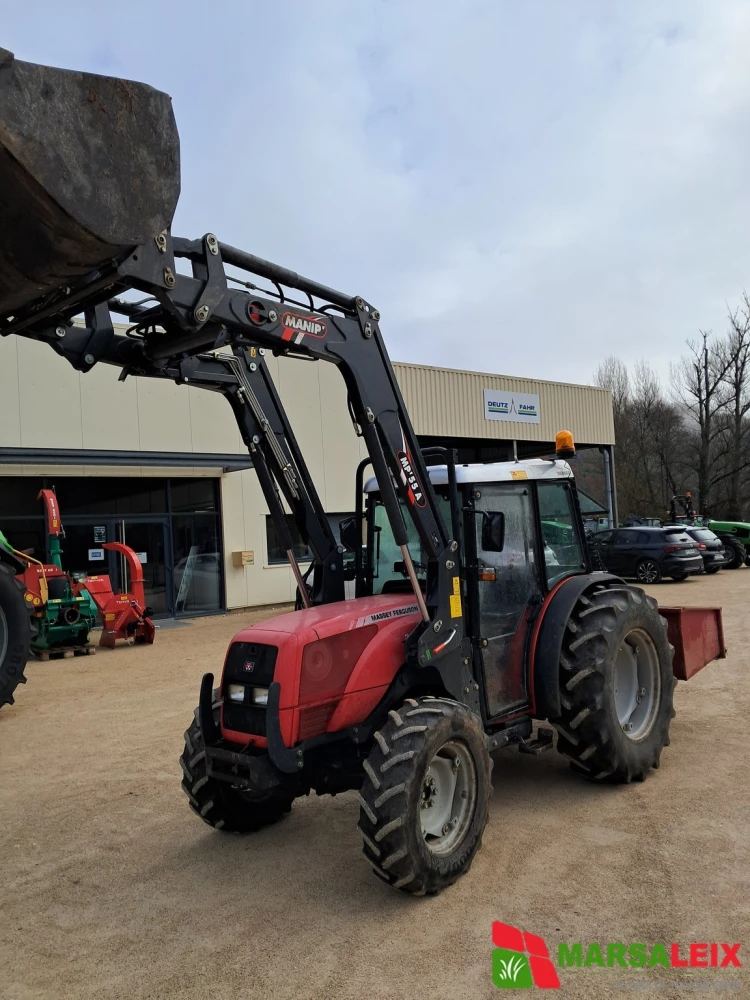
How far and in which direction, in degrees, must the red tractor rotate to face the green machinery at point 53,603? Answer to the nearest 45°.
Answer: approximately 90° to its right

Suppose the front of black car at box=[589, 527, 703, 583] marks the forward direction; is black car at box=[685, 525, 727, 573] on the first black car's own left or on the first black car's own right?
on the first black car's own right

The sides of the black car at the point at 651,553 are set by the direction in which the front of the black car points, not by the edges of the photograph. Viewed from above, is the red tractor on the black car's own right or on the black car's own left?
on the black car's own left

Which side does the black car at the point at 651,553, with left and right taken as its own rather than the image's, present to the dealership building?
left

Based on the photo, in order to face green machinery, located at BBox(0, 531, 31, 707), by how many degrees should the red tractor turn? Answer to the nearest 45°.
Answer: approximately 90° to its right

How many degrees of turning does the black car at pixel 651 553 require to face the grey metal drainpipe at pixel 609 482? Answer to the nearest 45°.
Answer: approximately 45° to its right

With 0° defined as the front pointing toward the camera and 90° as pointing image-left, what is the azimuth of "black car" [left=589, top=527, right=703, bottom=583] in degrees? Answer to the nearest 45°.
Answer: approximately 135°

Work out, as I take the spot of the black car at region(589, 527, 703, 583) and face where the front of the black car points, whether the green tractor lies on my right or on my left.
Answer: on my right

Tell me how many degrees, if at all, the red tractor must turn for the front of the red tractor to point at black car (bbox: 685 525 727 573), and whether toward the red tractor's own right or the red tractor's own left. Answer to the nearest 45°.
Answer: approximately 180°

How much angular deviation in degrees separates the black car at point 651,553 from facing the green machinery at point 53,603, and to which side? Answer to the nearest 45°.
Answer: approximately 90° to its left

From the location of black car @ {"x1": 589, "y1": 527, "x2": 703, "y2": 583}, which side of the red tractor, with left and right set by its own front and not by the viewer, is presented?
back

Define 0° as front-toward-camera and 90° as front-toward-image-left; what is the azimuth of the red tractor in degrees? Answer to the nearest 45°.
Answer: approximately 45°

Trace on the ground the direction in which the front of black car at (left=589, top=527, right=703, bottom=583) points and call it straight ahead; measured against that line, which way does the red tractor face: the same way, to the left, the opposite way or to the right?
to the left

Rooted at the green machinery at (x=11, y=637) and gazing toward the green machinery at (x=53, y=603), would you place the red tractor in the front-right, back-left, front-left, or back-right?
back-right
